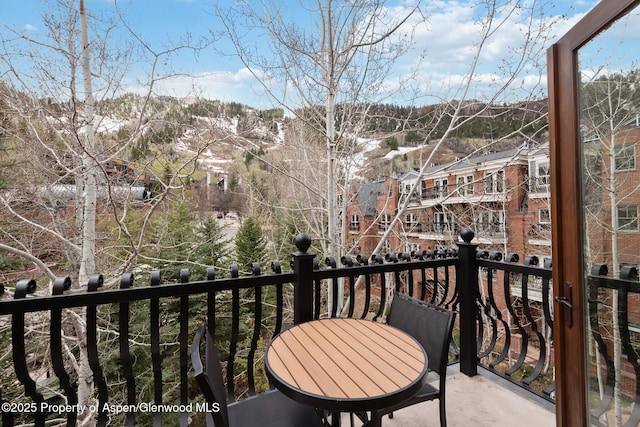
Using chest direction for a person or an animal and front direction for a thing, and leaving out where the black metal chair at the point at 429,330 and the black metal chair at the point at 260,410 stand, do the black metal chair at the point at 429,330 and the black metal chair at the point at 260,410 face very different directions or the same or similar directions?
very different directions

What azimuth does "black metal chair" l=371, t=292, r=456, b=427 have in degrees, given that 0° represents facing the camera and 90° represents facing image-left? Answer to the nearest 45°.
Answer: approximately 45°

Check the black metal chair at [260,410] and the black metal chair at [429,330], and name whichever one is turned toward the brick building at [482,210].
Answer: the black metal chair at [260,410]

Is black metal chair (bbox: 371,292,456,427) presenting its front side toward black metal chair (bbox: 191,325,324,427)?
yes

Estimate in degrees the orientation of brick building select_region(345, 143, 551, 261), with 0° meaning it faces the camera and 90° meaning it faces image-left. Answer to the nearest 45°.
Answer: approximately 45°

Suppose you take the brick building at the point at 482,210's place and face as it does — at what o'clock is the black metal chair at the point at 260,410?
The black metal chair is roughly at 11 o'clock from the brick building.

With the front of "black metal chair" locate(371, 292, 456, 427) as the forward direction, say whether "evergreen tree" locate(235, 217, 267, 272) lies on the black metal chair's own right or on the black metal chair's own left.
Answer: on the black metal chair's own right

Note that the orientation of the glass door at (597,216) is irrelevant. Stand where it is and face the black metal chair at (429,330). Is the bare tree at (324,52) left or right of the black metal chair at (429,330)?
right
